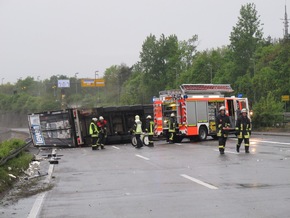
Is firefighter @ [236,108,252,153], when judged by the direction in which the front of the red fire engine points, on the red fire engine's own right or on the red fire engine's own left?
on the red fire engine's own right

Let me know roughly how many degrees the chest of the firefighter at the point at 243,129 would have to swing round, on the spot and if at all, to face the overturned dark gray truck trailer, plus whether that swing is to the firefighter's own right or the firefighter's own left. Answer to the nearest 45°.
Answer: approximately 135° to the firefighter's own right

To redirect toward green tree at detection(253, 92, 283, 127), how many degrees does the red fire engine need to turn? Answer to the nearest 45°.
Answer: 0° — it already faces it

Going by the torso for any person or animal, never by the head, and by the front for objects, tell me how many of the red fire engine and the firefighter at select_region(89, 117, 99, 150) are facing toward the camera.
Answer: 0

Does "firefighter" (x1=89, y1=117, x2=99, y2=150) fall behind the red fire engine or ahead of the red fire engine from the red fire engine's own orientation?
behind

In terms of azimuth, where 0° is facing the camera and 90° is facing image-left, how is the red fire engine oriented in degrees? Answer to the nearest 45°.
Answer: approximately 225°
